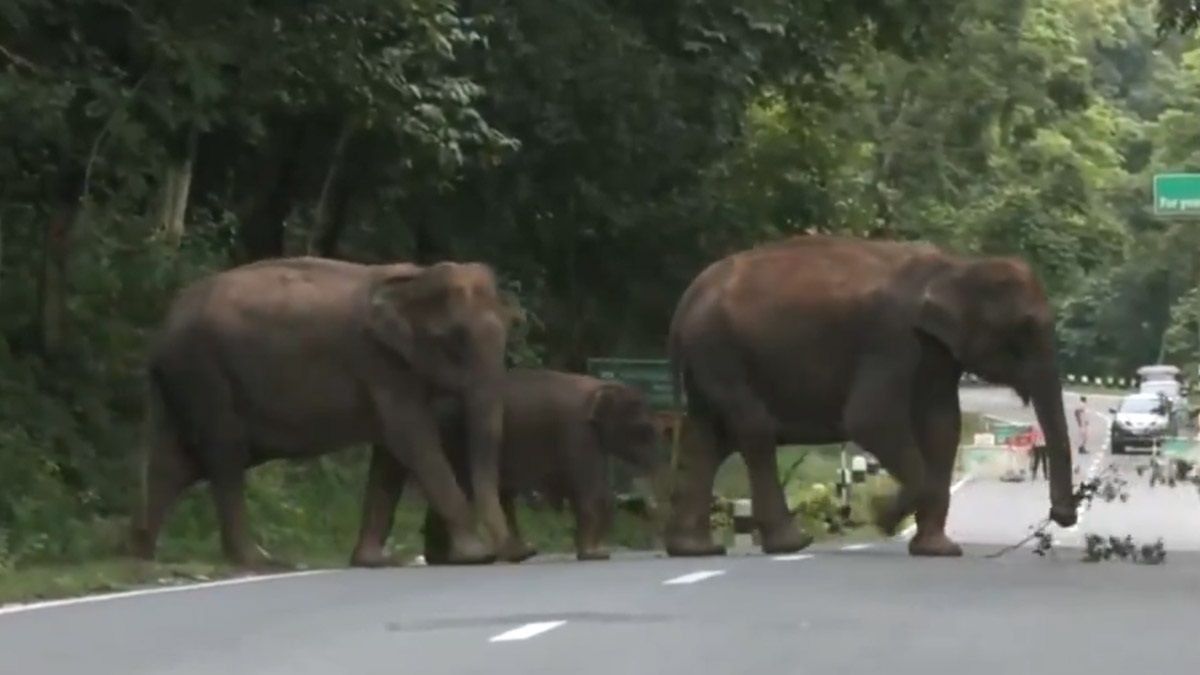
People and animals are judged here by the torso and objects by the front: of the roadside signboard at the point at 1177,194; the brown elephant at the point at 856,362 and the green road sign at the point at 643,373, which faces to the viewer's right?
the brown elephant

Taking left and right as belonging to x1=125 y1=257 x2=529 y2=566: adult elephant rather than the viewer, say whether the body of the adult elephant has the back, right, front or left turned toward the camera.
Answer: right

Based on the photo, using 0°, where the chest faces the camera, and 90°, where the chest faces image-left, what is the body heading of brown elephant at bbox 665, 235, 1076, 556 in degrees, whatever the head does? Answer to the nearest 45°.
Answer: approximately 270°

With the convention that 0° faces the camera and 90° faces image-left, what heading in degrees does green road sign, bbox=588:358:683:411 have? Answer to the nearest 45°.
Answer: approximately 0°

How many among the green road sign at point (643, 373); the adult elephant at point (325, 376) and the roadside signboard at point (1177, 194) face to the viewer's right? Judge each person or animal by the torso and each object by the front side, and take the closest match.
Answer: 1

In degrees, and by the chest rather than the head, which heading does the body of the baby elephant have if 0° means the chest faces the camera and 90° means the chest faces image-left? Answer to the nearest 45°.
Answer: approximately 270°

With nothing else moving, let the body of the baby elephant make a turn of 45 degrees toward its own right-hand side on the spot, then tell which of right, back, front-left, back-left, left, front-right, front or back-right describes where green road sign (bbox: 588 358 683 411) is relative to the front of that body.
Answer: back-left

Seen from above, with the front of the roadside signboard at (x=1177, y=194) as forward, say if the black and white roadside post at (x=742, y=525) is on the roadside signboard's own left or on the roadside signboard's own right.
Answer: on the roadside signboard's own right

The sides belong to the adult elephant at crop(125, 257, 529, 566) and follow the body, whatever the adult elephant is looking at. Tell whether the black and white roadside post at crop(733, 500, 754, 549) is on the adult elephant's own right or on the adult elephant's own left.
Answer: on the adult elephant's own left

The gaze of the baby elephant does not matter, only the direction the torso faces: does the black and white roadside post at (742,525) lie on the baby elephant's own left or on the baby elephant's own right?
on the baby elephant's own left

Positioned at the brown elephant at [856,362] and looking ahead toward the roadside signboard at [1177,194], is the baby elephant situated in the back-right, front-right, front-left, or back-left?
back-left

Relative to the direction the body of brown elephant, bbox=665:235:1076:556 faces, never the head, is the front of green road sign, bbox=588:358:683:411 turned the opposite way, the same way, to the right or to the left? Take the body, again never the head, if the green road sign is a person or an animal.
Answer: to the right
